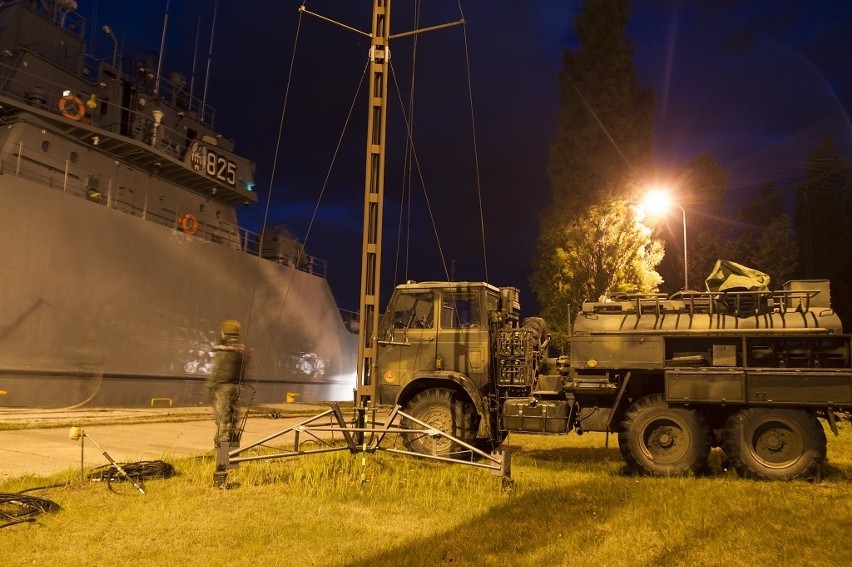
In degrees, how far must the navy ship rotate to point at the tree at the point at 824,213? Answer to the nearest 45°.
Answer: approximately 45° to its right

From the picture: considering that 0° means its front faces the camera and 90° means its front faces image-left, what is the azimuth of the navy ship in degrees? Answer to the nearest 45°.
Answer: approximately 225°

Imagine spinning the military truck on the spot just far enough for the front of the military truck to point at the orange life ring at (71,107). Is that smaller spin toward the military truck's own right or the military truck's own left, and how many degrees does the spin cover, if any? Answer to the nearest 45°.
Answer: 0° — it already faces it

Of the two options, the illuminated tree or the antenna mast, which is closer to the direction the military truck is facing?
the antenna mast

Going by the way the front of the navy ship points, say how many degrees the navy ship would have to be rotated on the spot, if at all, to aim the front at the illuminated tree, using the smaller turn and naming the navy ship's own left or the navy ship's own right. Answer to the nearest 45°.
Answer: approximately 45° to the navy ship's own right

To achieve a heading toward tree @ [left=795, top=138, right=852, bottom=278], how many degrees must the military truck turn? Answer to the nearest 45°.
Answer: approximately 90° to its right

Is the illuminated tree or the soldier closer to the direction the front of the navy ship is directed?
the illuminated tree

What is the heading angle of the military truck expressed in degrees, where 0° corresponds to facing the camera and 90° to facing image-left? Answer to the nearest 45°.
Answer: approximately 90°

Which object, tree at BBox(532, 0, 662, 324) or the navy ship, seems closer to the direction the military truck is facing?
the navy ship

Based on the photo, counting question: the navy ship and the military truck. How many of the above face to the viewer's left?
1

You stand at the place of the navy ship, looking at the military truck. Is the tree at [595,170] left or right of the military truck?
left

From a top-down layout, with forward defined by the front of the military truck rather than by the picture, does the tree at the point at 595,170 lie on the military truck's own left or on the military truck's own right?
on the military truck's own right
